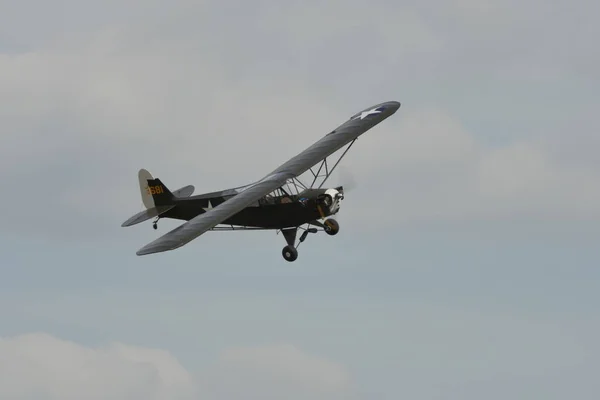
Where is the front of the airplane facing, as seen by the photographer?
facing the viewer and to the right of the viewer
